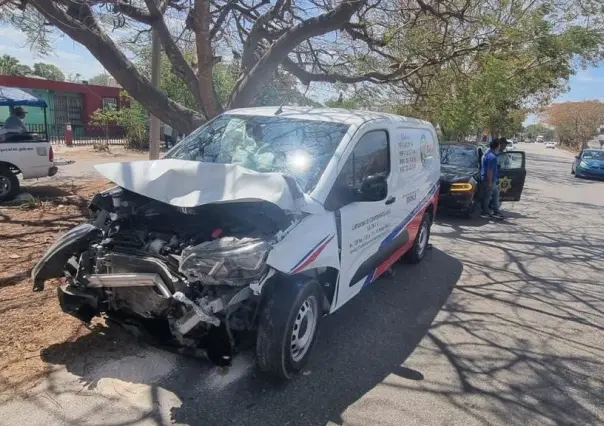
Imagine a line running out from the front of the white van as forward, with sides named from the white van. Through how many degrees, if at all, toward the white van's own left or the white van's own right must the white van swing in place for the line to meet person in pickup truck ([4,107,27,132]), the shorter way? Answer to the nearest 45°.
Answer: approximately 90° to the white van's own right

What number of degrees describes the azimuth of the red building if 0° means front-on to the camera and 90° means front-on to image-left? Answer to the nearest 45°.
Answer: approximately 315°

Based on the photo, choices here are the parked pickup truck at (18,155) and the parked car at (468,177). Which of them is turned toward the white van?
the parked car at (468,177)

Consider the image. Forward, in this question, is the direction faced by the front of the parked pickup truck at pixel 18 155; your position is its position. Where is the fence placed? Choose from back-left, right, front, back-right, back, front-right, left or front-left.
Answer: right

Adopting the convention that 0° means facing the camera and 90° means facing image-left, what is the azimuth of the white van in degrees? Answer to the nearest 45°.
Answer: approximately 45°

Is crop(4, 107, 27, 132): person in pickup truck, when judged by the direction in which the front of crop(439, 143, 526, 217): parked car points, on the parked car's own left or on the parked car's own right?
on the parked car's own right

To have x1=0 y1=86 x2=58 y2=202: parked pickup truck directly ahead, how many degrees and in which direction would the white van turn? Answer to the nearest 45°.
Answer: approximately 90° to its right

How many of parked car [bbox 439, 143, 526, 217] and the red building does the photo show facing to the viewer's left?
0

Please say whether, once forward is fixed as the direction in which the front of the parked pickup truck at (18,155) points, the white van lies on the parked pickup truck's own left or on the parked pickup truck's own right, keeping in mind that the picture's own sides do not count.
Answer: on the parked pickup truck's own left

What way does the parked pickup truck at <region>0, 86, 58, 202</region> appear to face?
to the viewer's left

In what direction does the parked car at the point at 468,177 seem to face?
toward the camera

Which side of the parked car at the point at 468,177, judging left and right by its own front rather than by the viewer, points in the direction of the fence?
right

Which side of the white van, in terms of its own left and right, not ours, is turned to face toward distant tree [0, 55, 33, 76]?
right
